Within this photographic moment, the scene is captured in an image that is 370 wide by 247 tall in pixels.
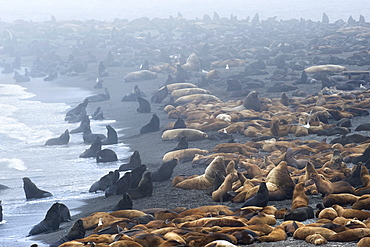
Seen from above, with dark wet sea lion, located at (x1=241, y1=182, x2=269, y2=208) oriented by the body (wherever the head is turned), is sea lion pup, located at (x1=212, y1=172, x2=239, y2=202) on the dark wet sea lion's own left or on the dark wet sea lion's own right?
on the dark wet sea lion's own left

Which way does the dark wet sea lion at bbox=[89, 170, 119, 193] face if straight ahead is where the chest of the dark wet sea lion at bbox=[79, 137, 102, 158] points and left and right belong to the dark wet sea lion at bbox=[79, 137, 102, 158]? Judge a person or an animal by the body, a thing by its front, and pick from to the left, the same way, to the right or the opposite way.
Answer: the same way

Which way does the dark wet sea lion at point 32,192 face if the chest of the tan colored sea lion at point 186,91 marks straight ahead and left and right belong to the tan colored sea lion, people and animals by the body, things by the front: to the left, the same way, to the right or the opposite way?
the same way

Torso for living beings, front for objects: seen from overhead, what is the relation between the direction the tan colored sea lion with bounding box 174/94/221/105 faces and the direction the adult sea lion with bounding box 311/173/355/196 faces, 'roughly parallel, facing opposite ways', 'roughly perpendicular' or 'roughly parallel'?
roughly parallel

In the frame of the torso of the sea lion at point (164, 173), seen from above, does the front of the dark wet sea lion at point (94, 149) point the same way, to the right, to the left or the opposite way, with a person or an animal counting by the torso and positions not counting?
the same way

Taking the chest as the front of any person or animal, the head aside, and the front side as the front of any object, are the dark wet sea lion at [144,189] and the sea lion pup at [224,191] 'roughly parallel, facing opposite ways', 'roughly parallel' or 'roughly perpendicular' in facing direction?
roughly parallel
